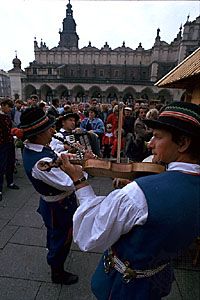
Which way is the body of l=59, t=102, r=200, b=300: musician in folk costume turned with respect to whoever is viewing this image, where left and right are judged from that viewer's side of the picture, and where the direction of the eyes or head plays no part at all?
facing away from the viewer and to the left of the viewer

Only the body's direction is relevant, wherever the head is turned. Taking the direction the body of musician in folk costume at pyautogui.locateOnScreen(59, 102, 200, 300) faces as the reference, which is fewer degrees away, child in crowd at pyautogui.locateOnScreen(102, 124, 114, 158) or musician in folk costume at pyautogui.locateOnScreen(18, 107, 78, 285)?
the musician in folk costume

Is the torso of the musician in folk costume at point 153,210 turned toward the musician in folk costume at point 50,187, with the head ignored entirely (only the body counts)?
yes

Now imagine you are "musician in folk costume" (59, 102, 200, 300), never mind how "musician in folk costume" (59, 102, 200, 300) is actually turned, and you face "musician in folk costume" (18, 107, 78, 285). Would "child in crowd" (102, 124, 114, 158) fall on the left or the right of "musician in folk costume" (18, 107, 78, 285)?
right

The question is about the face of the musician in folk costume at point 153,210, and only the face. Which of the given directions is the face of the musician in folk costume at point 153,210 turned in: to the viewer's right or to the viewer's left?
to the viewer's left

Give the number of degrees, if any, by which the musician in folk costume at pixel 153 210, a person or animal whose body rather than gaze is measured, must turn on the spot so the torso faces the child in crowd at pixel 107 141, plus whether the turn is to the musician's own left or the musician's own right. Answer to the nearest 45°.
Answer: approximately 45° to the musician's own right
